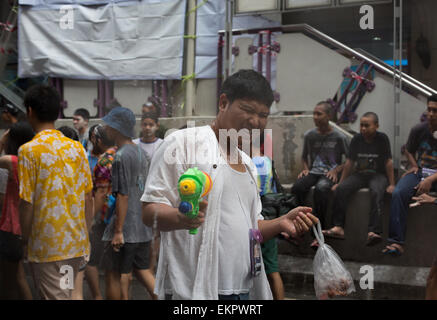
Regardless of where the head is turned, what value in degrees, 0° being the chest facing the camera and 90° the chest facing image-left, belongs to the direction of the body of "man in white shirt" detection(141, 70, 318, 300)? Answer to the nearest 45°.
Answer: approximately 315°

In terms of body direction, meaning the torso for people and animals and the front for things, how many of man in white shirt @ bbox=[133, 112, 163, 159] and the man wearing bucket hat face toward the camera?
1

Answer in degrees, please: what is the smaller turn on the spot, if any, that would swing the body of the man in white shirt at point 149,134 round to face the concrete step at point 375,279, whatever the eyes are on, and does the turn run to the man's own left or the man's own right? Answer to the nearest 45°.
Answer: approximately 90° to the man's own left

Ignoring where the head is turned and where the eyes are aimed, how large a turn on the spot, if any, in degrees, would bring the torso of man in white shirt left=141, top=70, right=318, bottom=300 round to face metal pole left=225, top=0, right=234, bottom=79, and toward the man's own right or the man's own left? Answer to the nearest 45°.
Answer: approximately 135° to the man's own left

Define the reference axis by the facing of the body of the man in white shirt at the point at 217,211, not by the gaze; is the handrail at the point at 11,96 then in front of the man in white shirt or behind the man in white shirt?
behind
